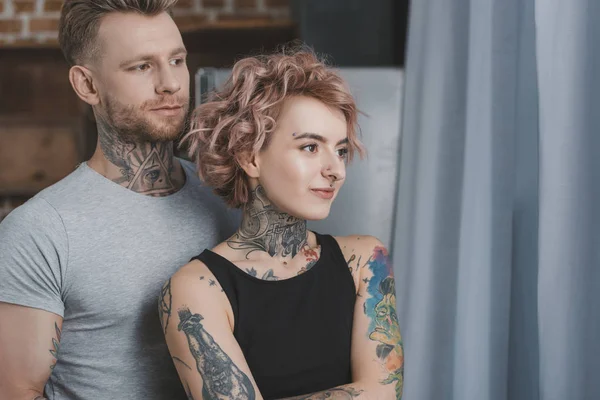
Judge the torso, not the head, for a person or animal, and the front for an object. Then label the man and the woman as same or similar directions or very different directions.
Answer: same or similar directions

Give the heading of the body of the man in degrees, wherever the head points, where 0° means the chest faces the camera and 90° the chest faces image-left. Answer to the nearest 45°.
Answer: approximately 315°

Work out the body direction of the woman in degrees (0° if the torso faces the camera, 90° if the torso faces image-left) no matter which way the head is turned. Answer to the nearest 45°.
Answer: approximately 315°

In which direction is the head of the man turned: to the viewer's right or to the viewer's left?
to the viewer's right

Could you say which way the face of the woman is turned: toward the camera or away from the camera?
toward the camera

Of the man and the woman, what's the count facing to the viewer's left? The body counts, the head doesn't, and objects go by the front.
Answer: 0
